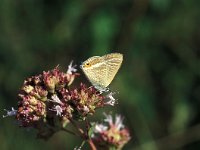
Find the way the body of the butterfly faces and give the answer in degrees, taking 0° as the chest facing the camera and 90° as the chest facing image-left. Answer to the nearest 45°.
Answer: approximately 270°
